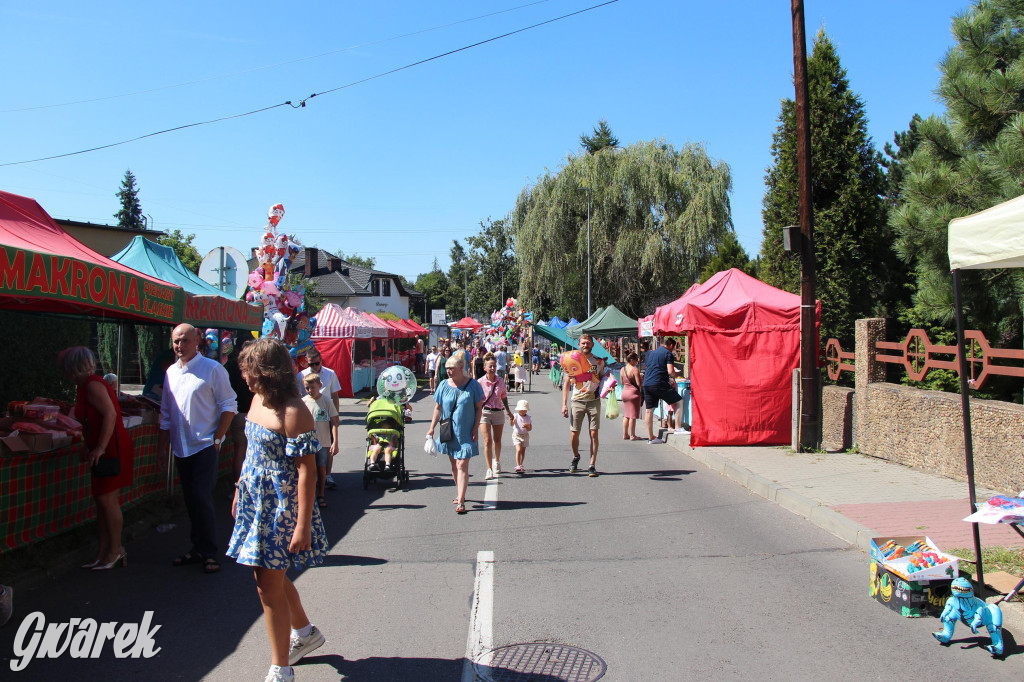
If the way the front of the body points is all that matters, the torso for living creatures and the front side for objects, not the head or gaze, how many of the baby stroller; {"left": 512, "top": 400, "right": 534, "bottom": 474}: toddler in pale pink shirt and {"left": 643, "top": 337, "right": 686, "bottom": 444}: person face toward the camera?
2

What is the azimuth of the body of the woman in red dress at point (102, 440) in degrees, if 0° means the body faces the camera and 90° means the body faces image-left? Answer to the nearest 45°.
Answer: approximately 90°

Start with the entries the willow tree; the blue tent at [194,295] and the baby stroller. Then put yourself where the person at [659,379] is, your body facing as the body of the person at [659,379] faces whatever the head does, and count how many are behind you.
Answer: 2

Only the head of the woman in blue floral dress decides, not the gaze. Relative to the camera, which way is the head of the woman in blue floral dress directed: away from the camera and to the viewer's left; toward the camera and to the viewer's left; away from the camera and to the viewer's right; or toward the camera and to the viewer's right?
away from the camera and to the viewer's left

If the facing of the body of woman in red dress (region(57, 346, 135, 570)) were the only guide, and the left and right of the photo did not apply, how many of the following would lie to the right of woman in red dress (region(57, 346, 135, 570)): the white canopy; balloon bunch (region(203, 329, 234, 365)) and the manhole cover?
1

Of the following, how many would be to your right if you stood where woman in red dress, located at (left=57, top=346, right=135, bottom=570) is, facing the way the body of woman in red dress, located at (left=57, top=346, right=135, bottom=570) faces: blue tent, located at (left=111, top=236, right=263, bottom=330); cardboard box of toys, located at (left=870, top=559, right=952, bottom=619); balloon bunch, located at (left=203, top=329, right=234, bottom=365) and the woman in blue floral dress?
2

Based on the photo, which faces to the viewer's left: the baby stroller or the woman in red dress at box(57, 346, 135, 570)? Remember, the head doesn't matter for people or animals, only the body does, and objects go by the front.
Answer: the woman in red dress

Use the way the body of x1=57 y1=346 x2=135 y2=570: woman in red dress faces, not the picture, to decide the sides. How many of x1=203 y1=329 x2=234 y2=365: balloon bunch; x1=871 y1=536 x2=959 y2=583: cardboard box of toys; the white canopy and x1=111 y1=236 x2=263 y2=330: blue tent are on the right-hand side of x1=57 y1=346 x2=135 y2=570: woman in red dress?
2

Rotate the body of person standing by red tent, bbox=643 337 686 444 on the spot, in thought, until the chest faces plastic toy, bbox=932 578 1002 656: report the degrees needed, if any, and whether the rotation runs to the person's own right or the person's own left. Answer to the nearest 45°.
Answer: approximately 135° to the person's own right

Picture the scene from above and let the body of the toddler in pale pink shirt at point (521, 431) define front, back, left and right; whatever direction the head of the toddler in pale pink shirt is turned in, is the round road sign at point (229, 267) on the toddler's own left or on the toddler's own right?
on the toddler's own right

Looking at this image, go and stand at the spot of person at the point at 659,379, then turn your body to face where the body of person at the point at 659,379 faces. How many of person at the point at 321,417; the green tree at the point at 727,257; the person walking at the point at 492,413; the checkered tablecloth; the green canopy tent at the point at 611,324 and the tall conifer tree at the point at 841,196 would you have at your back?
3

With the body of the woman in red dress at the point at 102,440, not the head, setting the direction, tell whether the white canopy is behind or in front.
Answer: behind

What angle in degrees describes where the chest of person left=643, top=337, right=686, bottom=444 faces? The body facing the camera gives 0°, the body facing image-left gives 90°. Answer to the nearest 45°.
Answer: approximately 225°

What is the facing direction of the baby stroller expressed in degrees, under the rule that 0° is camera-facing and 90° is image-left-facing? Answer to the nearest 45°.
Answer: approximately 0°

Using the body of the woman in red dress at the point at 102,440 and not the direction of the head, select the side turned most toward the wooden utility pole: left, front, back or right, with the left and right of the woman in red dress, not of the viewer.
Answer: back

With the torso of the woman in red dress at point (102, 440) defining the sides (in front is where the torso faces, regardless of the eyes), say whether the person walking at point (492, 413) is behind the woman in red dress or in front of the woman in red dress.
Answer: behind

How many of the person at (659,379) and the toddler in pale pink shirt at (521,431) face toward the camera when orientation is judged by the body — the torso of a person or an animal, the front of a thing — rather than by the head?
1

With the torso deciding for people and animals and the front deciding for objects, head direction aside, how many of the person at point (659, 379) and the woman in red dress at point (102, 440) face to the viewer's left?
1

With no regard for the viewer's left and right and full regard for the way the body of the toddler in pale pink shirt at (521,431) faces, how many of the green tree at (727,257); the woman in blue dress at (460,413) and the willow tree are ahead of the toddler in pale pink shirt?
1
